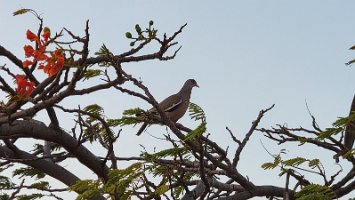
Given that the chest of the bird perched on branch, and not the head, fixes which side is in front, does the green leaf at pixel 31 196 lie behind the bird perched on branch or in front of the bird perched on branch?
behind

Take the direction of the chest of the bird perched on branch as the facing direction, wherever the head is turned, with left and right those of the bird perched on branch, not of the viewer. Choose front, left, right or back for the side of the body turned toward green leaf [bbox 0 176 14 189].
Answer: back

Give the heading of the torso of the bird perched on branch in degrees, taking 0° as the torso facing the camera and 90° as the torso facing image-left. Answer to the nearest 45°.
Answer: approximately 270°
